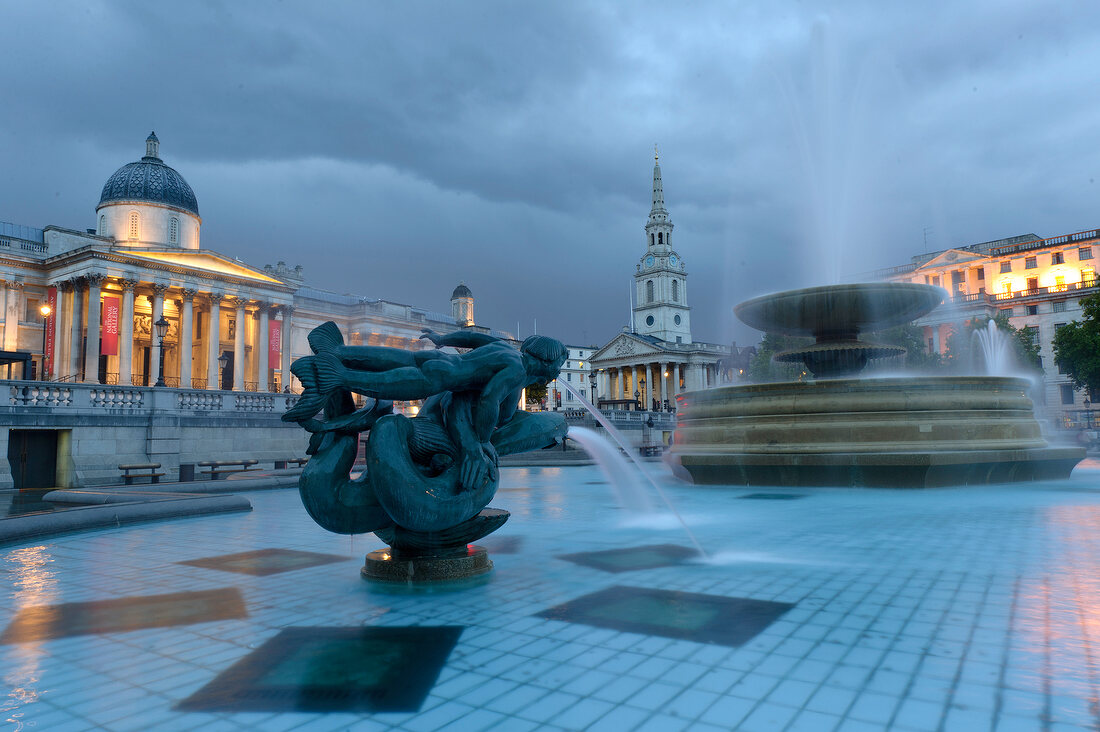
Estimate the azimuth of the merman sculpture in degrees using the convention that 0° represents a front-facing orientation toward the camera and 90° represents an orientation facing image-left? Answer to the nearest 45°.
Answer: approximately 270°

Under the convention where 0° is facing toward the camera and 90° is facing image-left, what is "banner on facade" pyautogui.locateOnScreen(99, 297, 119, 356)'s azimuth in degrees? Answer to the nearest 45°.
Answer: approximately 315°

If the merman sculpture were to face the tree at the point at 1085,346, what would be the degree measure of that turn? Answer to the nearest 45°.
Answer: approximately 45° to its left

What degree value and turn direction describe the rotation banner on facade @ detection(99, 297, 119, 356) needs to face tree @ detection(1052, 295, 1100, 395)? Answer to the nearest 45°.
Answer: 0° — it already faces it

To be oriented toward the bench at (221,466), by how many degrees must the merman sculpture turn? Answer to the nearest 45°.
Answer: approximately 90° to its left
